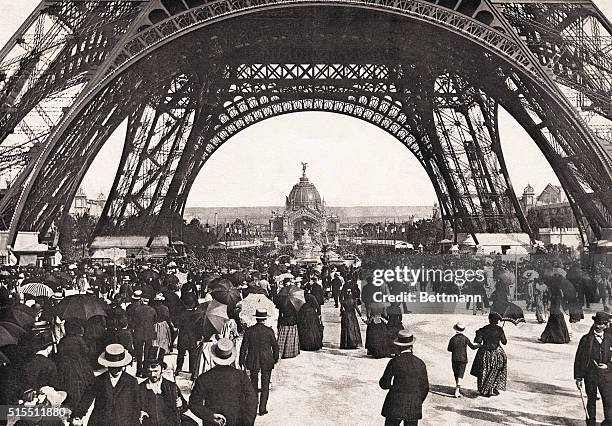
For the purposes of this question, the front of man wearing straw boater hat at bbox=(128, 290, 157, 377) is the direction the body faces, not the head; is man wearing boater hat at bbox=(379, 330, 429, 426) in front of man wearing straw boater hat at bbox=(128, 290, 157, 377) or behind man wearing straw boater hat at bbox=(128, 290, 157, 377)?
behind

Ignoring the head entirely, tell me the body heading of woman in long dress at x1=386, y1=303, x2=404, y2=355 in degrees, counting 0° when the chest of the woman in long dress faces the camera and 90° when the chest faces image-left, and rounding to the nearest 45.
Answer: approximately 180°

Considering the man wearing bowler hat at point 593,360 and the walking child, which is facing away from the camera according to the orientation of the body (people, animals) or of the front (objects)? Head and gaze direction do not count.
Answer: the walking child

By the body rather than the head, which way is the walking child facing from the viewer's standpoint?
away from the camera

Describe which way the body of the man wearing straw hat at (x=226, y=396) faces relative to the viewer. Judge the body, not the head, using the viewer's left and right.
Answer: facing away from the viewer

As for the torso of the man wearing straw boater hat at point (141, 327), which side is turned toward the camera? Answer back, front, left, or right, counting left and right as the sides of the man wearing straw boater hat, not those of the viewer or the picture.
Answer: back

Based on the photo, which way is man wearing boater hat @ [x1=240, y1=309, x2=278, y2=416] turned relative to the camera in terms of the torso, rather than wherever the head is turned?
away from the camera

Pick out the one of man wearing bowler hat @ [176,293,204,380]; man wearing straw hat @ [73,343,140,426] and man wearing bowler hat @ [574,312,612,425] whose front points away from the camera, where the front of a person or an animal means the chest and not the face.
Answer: man wearing bowler hat @ [176,293,204,380]

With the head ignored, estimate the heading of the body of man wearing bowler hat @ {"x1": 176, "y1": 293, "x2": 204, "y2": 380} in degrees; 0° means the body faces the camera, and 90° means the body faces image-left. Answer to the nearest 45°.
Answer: approximately 180°

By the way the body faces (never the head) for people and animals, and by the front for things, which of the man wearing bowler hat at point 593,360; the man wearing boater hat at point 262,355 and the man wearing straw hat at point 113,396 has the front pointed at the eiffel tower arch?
the man wearing boater hat at point 262,355

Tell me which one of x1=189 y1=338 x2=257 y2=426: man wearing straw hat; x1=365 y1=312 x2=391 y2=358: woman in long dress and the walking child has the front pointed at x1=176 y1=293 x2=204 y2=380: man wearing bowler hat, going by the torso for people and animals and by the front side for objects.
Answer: the man wearing straw hat

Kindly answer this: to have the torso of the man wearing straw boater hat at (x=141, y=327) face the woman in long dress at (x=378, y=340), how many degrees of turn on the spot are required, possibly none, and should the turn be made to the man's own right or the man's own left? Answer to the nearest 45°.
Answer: approximately 90° to the man's own right

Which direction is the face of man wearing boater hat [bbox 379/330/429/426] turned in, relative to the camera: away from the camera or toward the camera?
away from the camera
